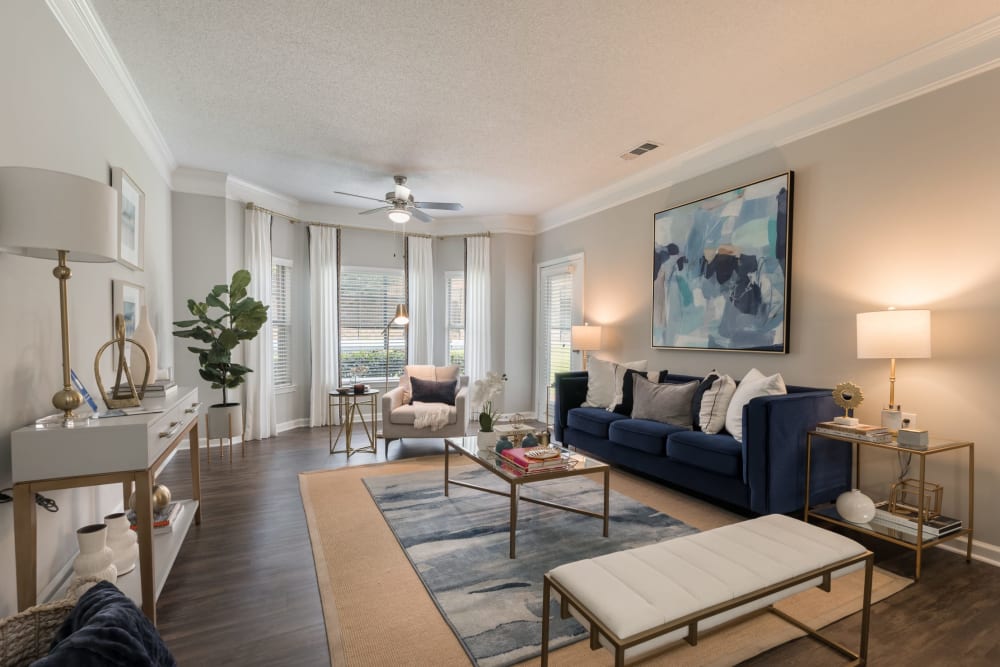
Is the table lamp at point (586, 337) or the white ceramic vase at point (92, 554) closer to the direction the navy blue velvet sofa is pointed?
the white ceramic vase

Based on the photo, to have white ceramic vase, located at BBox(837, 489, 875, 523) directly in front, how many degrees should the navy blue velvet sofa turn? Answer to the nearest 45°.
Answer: approximately 135° to its left

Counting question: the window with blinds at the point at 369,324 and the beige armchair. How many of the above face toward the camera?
2

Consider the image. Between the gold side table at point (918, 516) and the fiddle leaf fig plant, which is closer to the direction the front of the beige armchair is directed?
the gold side table

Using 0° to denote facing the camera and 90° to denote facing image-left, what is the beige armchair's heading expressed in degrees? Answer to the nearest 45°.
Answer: approximately 0°

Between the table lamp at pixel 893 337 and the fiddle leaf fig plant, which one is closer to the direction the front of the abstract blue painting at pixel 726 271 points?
the fiddle leaf fig plant

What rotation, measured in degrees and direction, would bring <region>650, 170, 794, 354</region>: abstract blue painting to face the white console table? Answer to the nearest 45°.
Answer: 0° — it already faces it
